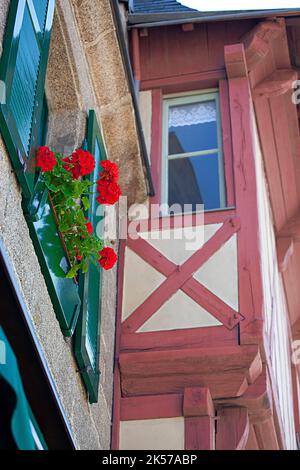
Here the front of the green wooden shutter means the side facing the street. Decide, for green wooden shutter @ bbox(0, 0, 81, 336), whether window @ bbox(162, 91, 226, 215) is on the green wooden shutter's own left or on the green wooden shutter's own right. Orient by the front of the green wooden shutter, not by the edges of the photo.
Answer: on the green wooden shutter's own left

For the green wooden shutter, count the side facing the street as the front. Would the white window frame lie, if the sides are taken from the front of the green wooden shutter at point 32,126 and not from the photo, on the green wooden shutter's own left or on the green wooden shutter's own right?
on the green wooden shutter's own left

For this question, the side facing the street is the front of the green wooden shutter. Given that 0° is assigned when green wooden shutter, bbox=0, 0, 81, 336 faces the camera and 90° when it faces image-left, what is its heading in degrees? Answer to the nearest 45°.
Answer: approximately 315°

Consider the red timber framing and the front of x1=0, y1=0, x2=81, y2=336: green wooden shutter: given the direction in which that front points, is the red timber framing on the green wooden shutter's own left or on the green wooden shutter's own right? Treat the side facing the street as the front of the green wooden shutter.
on the green wooden shutter's own left
